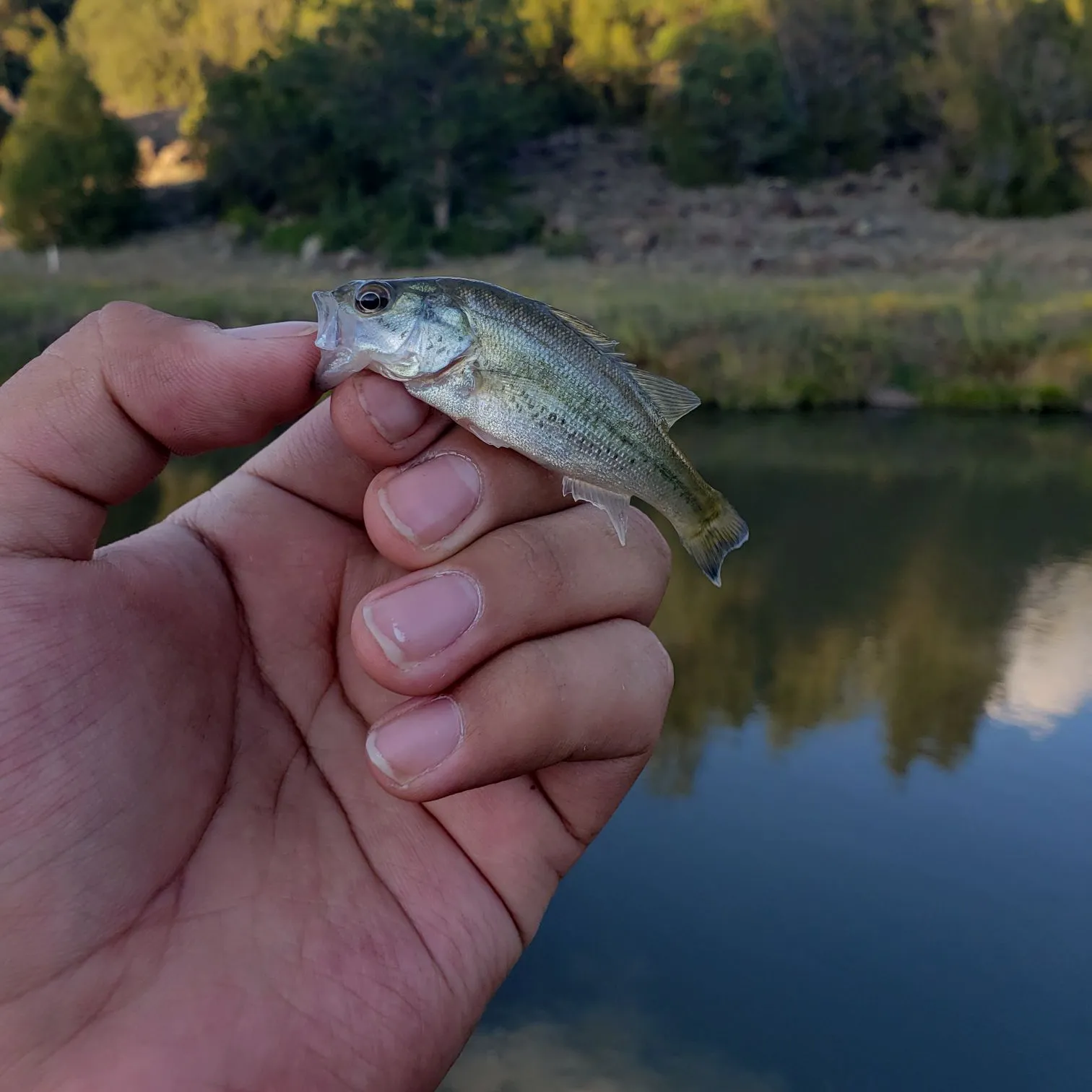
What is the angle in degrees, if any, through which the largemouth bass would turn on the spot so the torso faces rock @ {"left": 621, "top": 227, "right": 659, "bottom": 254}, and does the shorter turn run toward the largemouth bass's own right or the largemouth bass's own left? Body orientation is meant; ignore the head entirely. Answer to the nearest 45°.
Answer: approximately 90° to the largemouth bass's own right

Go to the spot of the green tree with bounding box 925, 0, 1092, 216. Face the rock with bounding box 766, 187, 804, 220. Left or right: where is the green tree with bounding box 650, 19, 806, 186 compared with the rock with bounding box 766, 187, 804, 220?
right

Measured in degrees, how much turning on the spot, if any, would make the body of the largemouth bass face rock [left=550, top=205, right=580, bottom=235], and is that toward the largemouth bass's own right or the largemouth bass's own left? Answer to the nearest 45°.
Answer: approximately 90° to the largemouth bass's own right

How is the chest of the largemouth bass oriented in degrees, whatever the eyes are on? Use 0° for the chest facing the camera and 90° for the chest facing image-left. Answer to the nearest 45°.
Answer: approximately 90°

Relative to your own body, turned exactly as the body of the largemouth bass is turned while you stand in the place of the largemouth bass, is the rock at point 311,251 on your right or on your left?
on your right

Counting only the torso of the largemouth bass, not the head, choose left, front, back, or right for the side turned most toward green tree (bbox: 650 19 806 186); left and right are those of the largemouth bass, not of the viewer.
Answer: right

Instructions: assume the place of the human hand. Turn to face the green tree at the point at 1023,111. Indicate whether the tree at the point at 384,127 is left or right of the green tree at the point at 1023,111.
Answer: left

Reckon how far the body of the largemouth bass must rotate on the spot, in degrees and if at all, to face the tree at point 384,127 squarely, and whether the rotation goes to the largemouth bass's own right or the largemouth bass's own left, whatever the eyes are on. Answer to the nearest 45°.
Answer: approximately 90° to the largemouth bass's own right
